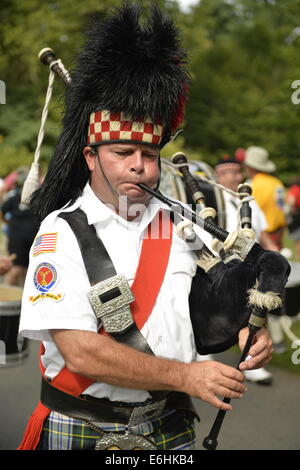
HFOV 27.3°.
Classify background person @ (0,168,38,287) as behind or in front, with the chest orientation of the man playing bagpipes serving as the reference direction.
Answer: behind

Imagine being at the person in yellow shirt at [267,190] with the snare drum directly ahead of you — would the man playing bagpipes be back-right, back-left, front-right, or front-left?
front-left

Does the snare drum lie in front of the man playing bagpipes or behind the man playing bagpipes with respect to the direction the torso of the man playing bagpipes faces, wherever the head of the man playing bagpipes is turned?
behind

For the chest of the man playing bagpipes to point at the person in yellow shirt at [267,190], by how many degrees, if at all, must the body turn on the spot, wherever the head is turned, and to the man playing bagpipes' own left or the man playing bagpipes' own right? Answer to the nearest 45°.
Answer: approximately 135° to the man playing bagpipes' own left

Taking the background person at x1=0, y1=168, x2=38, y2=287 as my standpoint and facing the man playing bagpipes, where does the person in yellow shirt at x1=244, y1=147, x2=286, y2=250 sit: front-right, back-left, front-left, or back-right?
front-left

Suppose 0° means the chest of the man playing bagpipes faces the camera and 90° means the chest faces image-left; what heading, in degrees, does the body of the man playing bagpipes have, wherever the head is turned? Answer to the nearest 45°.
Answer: approximately 315°

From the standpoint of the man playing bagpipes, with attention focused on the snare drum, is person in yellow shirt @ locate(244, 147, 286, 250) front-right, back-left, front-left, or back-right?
front-right
